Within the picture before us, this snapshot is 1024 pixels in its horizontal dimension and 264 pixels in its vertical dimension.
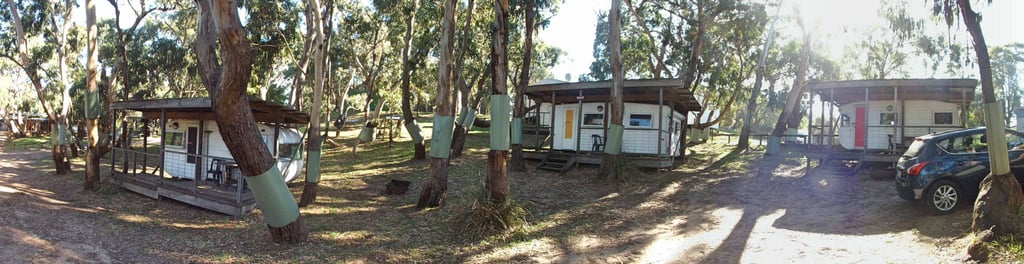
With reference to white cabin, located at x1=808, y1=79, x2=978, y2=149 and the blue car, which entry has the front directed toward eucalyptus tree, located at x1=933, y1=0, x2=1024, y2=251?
the white cabin

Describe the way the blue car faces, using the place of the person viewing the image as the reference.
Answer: facing away from the viewer and to the right of the viewer

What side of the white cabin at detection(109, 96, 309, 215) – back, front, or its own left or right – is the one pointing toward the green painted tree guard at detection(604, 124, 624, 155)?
left

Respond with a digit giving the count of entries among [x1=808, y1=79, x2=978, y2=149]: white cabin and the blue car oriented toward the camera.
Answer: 1

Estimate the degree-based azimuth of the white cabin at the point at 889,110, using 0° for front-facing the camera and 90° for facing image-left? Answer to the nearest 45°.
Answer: approximately 0°

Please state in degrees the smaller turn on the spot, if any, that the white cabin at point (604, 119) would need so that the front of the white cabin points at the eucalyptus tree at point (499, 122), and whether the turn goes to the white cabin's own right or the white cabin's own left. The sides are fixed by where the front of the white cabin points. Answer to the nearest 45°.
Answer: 0° — it already faces it

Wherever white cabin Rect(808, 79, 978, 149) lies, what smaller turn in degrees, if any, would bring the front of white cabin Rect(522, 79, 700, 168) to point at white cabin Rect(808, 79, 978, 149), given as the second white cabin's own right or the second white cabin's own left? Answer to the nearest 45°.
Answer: approximately 90° to the second white cabin's own left

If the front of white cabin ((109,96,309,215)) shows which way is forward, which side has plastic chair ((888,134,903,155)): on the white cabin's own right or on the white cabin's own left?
on the white cabin's own left

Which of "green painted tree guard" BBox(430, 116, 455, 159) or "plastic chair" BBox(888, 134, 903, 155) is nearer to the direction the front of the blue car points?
the plastic chair

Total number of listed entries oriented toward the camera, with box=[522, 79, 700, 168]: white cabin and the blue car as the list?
1
